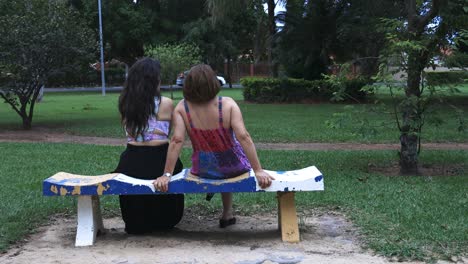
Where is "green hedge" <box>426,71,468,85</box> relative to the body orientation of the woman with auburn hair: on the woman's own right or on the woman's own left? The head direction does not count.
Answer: on the woman's own right

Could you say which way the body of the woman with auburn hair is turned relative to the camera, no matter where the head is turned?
away from the camera

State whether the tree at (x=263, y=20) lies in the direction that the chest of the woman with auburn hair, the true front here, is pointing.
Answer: yes

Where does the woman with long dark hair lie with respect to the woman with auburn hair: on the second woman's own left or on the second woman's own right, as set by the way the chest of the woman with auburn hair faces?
on the second woman's own left

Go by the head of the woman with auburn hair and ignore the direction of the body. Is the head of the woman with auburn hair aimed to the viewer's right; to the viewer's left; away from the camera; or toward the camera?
away from the camera

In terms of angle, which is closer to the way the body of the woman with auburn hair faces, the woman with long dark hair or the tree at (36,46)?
the tree

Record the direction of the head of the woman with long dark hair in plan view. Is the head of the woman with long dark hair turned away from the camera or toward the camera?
away from the camera

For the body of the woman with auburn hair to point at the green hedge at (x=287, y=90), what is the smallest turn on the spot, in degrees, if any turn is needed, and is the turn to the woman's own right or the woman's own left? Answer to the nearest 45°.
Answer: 0° — they already face it

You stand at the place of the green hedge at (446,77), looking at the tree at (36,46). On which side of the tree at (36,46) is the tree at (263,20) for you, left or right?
right

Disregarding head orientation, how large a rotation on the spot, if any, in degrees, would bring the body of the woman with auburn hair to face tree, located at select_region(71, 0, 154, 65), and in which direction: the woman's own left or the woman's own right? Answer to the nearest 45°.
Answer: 0° — they already face it

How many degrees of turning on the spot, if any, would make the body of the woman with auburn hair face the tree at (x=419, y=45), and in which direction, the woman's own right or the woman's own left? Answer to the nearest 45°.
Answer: approximately 45° to the woman's own right

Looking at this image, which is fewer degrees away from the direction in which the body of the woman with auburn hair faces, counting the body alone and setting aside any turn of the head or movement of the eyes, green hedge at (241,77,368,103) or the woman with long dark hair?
the green hedge
